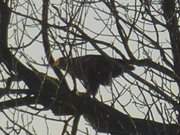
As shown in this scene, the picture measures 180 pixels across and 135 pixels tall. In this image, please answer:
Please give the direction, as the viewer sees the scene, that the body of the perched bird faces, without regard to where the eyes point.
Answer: to the viewer's left
